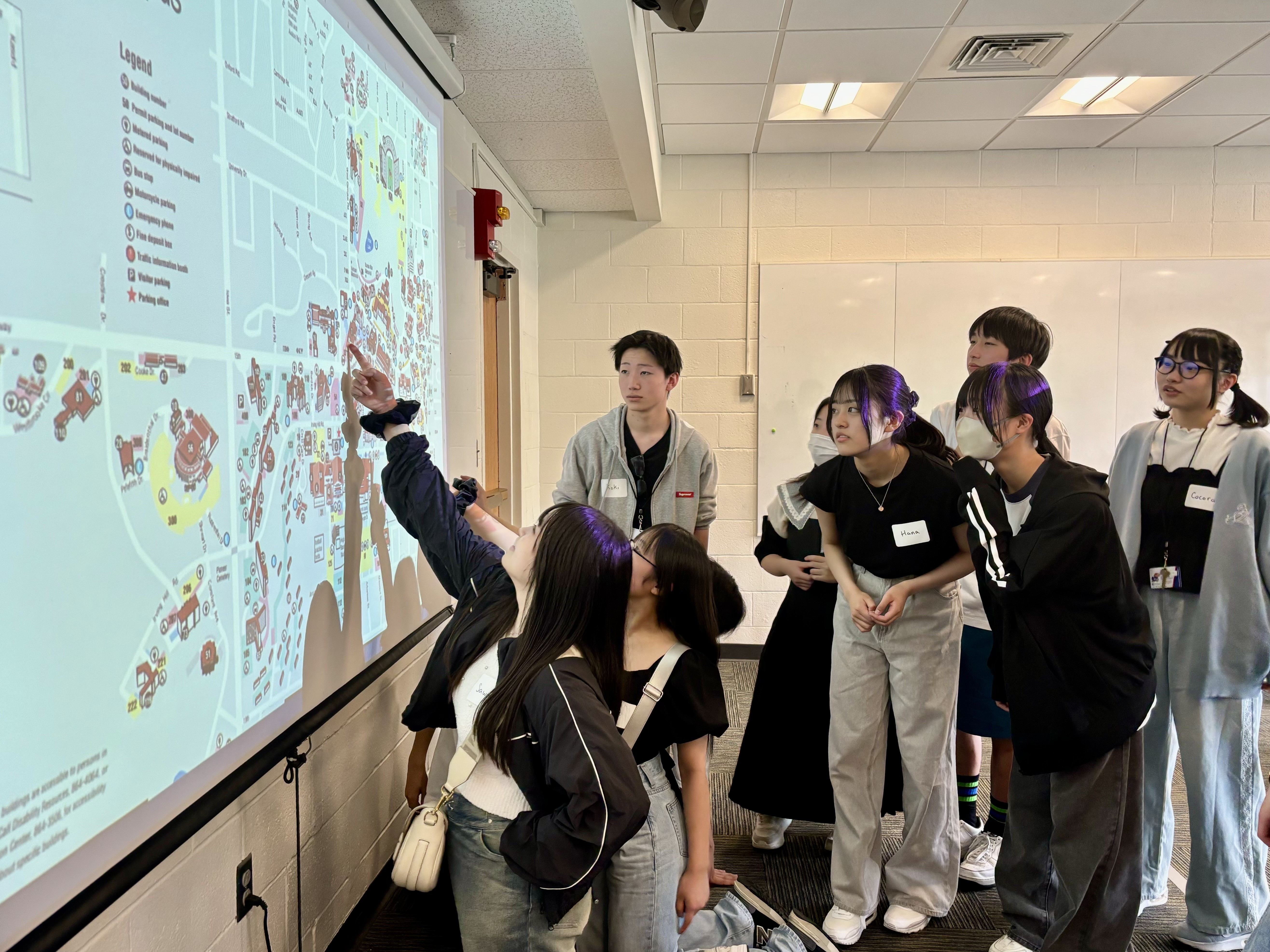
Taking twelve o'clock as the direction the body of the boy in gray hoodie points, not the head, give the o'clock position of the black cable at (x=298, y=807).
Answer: The black cable is roughly at 1 o'clock from the boy in gray hoodie.

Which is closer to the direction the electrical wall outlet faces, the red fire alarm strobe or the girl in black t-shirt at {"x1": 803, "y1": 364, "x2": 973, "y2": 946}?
the girl in black t-shirt

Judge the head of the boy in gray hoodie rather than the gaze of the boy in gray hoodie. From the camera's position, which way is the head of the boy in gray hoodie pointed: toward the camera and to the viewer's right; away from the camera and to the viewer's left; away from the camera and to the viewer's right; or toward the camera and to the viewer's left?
toward the camera and to the viewer's left

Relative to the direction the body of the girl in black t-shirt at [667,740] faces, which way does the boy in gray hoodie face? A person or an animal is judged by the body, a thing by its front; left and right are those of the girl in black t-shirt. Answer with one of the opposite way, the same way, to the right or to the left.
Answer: to the left

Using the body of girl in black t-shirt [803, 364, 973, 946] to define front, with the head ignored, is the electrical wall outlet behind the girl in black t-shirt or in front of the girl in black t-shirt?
in front

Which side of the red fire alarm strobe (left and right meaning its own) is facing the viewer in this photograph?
right

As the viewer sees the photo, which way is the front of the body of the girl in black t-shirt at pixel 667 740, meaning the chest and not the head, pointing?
to the viewer's left

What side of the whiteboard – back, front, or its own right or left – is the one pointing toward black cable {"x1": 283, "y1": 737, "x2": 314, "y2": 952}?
front

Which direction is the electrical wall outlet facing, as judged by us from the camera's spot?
facing to the right of the viewer

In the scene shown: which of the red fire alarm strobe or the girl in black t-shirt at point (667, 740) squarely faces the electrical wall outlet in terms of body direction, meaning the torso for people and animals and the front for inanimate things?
the girl in black t-shirt

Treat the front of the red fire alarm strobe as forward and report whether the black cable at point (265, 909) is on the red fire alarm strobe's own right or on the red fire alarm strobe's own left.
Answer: on the red fire alarm strobe's own right

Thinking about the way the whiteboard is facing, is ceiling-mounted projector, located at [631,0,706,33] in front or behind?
in front

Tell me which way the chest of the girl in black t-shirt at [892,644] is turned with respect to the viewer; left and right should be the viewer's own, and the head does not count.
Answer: facing the viewer and to the left of the viewer
